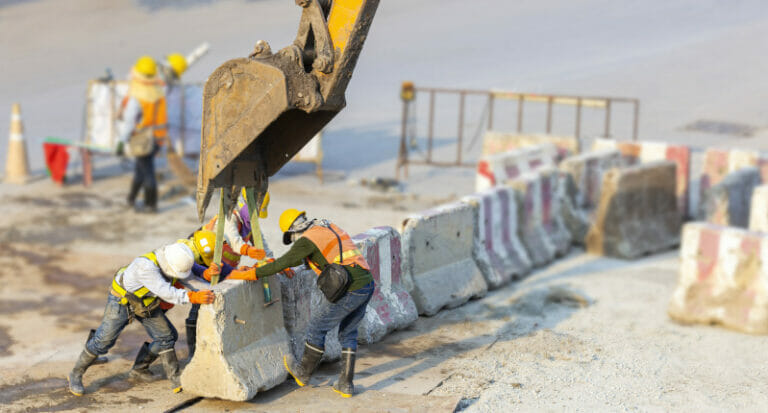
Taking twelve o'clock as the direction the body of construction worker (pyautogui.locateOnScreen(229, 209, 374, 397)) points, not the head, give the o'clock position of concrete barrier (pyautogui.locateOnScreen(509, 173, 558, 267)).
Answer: The concrete barrier is roughly at 4 o'clock from the construction worker.

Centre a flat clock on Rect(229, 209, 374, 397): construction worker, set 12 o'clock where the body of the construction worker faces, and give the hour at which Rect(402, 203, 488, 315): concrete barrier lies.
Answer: The concrete barrier is roughly at 4 o'clock from the construction worker.

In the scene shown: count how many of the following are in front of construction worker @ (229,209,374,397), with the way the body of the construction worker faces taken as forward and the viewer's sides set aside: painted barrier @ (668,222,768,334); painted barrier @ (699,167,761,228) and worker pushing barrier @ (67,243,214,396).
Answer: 1

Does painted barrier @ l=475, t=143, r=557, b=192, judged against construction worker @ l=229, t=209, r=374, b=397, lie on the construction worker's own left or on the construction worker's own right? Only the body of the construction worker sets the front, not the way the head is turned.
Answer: on the construction worker's own right

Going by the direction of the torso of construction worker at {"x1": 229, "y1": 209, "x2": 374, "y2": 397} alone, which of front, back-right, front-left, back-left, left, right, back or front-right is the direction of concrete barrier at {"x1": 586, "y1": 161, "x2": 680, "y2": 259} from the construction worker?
back-right

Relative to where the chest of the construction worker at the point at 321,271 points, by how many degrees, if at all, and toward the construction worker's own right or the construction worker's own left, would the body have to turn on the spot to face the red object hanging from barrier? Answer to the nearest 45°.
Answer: approximately 45° to the construction worker's own right

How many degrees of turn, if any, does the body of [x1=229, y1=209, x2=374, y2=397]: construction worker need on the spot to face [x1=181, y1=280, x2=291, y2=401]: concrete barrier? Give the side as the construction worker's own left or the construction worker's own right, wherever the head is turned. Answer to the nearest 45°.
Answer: approximately 45° to the construction worker's own left

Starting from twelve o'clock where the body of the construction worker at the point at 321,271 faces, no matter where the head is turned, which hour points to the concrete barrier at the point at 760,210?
The concrete barrier is roughly at 5 o'clock from the construction worker.

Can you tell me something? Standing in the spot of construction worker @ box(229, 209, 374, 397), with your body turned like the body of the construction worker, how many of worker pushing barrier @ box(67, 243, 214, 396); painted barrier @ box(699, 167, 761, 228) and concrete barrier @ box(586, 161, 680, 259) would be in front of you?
1

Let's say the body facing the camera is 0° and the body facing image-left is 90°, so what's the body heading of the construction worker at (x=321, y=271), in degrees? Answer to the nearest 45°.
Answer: approximately 90°

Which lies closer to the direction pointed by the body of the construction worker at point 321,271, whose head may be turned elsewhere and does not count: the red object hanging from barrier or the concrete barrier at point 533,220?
the red object hanging from barrier

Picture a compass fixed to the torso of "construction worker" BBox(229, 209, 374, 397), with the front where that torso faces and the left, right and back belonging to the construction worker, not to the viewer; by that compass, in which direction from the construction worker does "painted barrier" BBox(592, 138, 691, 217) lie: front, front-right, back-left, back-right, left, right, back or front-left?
back-right

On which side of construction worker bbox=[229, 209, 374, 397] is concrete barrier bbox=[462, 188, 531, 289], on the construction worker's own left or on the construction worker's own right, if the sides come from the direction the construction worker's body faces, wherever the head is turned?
on the construction worker's own right

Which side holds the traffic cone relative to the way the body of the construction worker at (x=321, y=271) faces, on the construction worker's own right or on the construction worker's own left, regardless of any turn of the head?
on the construction worker's own right

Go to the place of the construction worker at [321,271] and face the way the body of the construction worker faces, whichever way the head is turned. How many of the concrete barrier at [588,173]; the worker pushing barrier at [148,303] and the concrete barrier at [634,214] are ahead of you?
1
